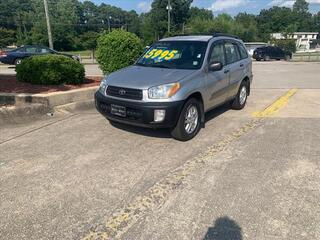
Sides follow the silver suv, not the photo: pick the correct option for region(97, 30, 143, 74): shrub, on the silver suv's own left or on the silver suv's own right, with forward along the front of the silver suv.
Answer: on the silver suv's own right

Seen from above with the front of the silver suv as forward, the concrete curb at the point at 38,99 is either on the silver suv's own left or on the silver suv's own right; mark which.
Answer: on the silver suv's own right

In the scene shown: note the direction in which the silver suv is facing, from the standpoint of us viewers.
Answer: facing the viewer and to the left of the viewer

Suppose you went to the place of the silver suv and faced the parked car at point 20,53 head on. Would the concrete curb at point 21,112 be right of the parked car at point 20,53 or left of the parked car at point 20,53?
left

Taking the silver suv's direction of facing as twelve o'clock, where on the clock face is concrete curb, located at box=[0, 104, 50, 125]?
The concrete curb is roughly at 2 o'clock from the silver suv.

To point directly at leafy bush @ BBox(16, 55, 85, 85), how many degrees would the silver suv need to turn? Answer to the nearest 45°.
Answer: approximately 90° to its right
